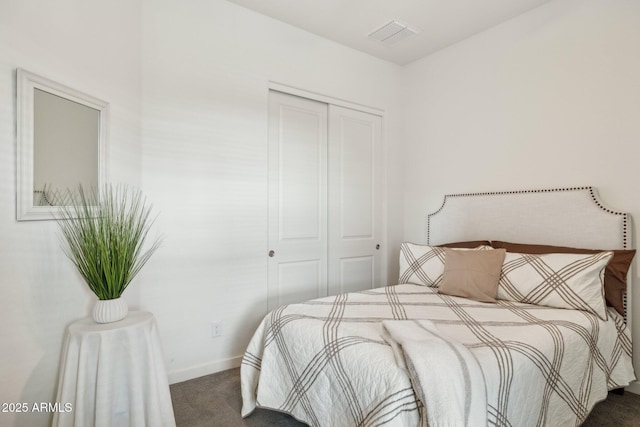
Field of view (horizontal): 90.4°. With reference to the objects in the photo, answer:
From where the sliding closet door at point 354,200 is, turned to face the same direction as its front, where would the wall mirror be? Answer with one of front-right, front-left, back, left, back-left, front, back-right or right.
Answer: right

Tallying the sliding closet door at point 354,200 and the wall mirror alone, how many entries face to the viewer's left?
0

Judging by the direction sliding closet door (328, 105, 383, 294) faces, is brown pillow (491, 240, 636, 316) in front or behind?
in front

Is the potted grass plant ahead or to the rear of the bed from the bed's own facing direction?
ahead

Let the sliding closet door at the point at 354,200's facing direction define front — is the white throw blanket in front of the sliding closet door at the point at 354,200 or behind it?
in front

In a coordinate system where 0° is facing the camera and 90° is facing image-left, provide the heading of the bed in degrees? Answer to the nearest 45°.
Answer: approximately 45°

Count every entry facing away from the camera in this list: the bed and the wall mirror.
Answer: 0

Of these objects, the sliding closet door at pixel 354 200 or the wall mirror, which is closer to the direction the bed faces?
the wall mirror

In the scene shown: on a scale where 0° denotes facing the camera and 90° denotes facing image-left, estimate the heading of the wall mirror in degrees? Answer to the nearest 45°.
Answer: approximately 315°

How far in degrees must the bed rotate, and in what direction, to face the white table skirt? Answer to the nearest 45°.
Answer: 0° — it already faces it

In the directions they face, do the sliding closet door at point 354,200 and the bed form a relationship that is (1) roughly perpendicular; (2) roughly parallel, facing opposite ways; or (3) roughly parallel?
roughly perpendicular

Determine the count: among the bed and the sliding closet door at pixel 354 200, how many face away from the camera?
0

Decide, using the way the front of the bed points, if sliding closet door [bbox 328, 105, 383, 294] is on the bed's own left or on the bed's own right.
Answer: on the bed's own right
